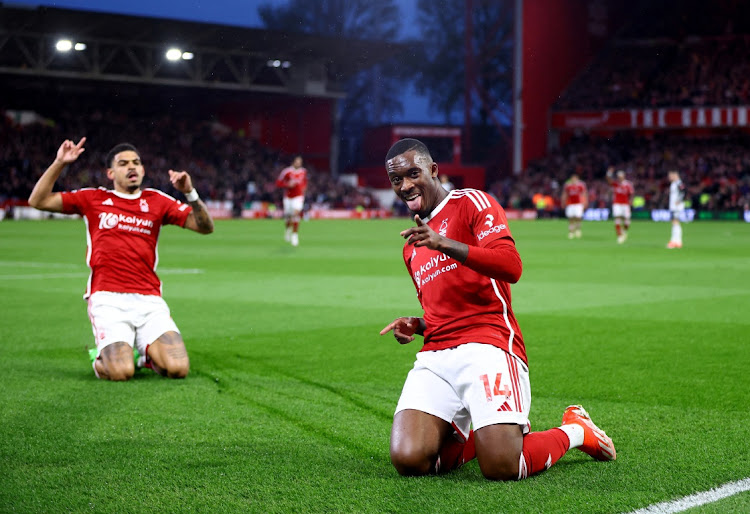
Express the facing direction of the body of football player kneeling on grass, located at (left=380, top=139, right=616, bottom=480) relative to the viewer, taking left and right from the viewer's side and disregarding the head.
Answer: facing the viewer and to the left of the viewer

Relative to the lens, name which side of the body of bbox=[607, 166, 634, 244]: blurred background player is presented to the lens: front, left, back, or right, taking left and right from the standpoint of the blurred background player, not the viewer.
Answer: front

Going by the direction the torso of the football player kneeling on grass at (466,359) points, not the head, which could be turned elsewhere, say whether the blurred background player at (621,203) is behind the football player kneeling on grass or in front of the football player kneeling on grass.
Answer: behind

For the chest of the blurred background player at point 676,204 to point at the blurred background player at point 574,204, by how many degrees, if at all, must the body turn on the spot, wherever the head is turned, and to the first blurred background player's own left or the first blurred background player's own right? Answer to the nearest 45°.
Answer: approximately 45° to the first blurred background player's own right

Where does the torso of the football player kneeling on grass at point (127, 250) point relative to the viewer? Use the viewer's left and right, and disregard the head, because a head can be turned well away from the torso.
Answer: facing the viewer

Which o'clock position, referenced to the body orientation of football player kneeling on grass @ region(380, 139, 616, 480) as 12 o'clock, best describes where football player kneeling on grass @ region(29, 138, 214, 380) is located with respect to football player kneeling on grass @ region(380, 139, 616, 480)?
football player kneeling on grass @ region(29, 138, 214, 380) is roughly at 3 o'clock from football player kneeling on grass @ region(380, 139, 616, 480).

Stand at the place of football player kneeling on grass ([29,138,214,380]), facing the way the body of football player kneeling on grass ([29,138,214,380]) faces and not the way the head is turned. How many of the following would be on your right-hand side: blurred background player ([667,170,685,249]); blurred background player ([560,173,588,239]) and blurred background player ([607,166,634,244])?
0

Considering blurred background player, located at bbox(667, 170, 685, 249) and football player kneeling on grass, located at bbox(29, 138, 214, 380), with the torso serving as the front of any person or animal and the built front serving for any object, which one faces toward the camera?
the football player kneeling on grass
